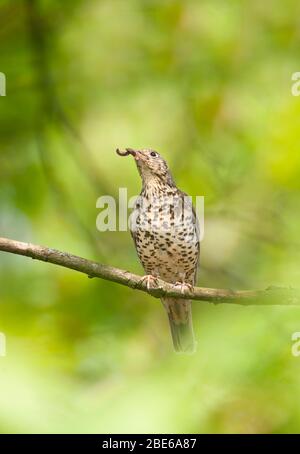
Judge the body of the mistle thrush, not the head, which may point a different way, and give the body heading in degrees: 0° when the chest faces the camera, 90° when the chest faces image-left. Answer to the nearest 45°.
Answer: approximately 45°
